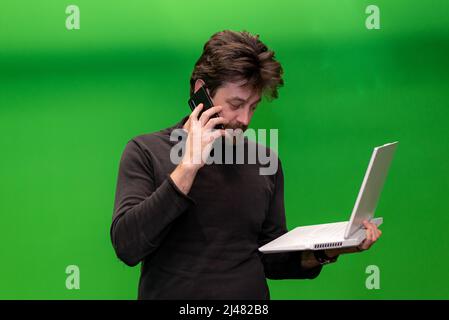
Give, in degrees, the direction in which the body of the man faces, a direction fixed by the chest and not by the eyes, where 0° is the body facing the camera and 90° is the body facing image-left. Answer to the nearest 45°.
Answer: approximately 315°

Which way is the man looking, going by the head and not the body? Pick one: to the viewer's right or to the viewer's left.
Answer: to the viewer's right
